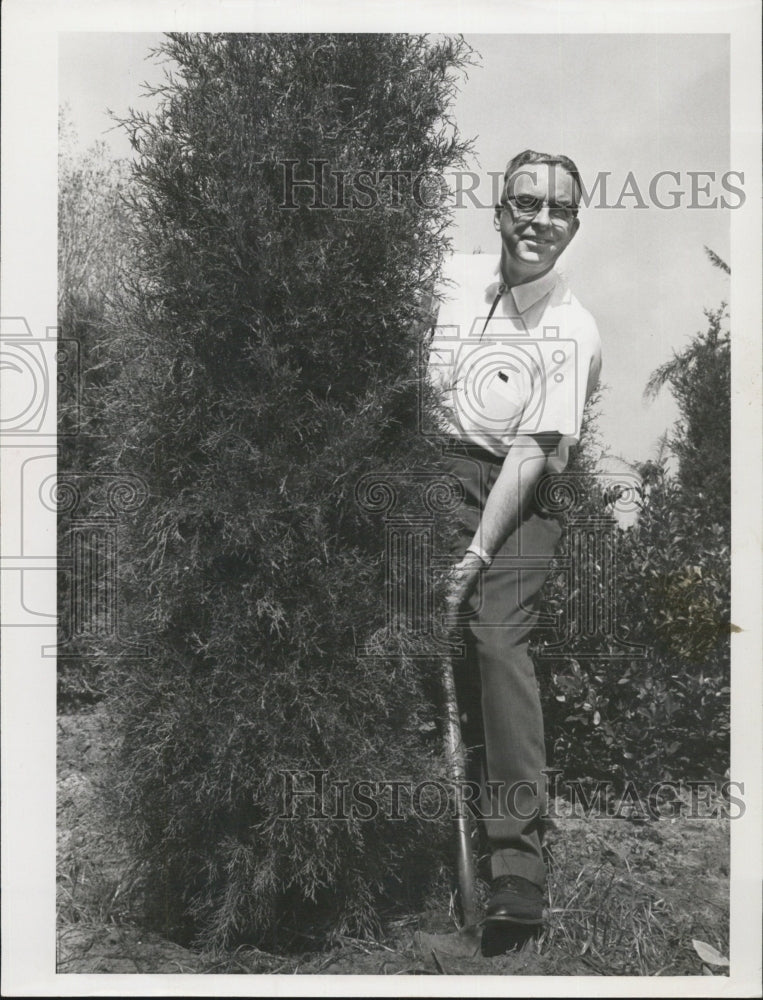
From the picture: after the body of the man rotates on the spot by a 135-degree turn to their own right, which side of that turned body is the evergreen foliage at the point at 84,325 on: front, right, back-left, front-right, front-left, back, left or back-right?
left

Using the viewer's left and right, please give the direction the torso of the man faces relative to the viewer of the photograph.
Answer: facing the viewer and to the left of the viewer

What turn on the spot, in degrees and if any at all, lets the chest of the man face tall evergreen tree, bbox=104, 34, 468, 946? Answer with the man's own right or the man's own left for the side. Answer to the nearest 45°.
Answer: approximately 45° to the man's own right
